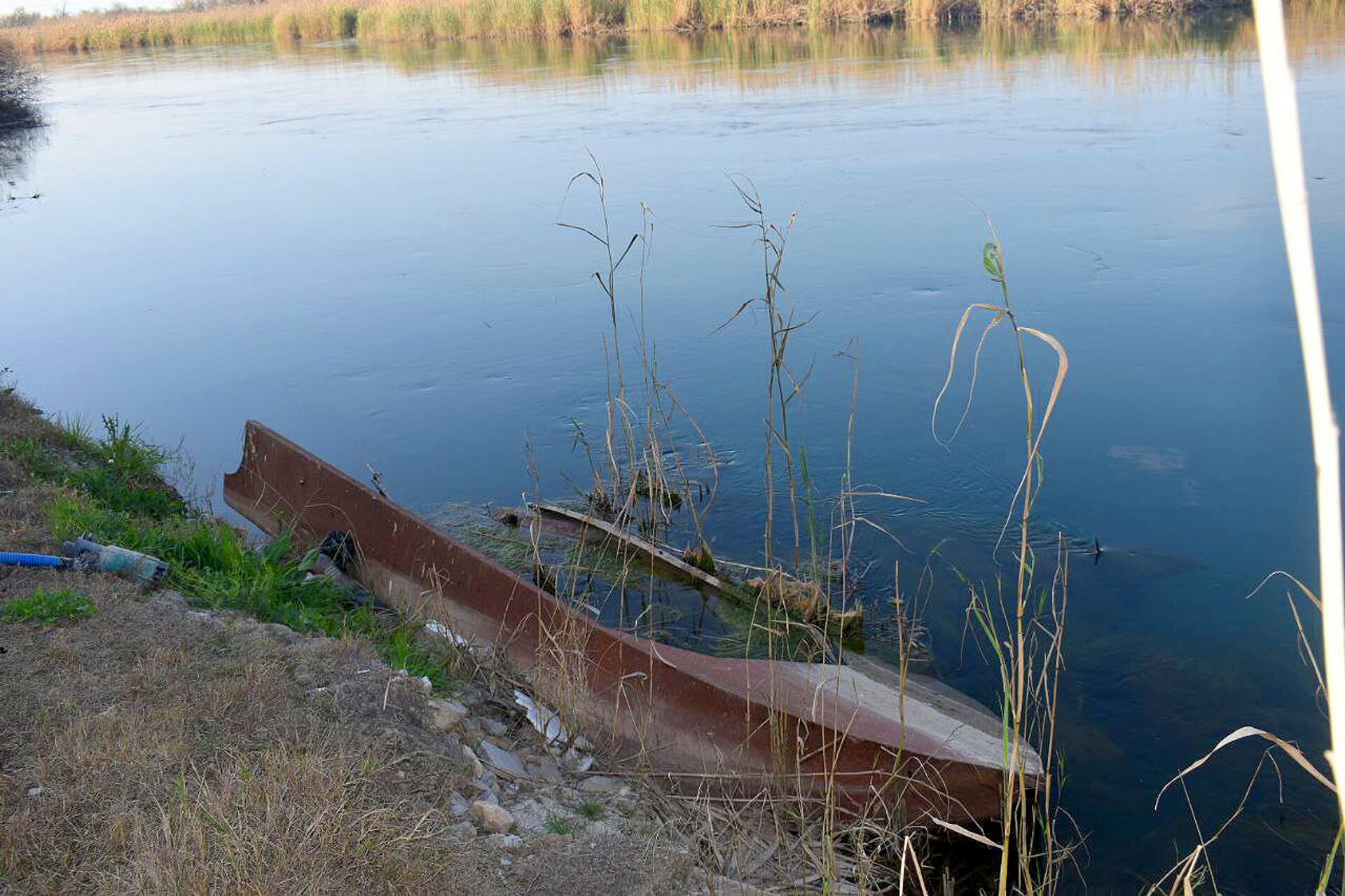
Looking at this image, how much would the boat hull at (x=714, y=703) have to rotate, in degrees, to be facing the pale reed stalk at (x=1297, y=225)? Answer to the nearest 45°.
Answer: approximately 45° to its right

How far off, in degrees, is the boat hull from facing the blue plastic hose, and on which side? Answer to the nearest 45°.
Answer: approximately 135° to its right

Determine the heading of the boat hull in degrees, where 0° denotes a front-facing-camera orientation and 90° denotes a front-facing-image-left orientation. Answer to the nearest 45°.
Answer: approximately 315°
